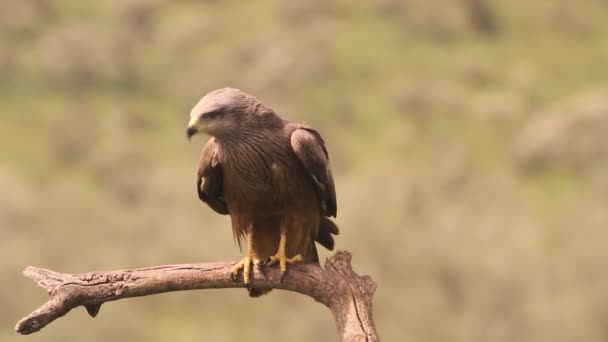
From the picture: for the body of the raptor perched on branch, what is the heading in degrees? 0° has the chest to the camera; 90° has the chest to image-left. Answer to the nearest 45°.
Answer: approximately 45°
